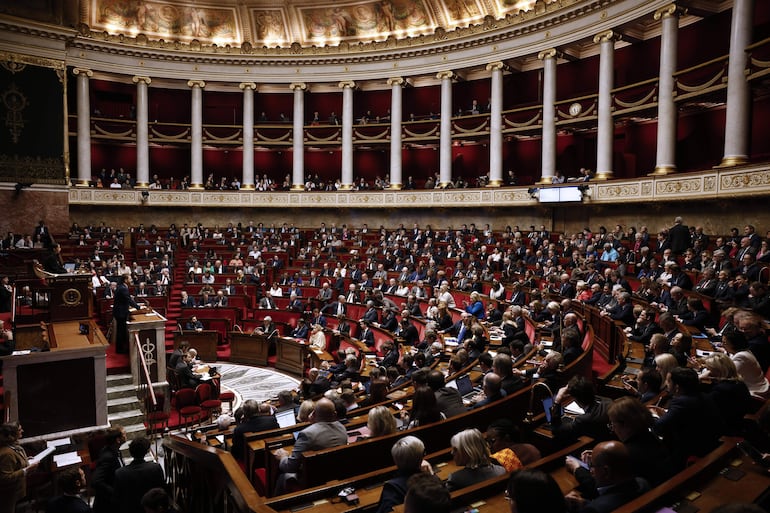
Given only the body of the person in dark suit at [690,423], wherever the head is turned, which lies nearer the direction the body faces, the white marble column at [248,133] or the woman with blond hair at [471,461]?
the white marble column

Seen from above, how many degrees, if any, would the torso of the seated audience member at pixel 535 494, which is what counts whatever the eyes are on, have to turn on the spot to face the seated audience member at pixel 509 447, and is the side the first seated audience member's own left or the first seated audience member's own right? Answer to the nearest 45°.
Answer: approximately 45° to the first seated audience member's own right

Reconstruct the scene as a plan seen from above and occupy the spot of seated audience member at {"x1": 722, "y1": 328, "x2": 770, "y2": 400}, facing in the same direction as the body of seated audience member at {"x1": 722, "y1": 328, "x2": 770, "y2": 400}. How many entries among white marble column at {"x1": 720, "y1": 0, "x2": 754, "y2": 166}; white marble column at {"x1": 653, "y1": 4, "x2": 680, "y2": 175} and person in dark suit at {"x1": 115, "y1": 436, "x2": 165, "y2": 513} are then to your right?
2

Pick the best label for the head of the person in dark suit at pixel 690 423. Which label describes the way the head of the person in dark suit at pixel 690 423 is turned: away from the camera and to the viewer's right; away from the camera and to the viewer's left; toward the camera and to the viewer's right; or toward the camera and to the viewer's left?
away from the camera and to the viewer's left

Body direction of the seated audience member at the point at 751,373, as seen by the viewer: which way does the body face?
to the viewer's left

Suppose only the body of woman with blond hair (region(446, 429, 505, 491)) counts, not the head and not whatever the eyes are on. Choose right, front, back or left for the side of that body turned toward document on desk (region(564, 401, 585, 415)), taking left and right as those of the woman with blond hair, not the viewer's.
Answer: right

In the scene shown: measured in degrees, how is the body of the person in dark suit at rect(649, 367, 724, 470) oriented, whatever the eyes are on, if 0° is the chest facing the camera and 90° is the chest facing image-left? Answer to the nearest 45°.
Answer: approximately 135°

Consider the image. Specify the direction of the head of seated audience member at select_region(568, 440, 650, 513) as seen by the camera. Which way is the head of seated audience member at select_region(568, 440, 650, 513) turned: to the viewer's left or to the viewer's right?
to the viewer's left

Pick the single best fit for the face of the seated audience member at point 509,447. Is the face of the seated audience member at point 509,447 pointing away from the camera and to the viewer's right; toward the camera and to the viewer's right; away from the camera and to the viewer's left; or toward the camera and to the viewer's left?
away from the camera and to the viewer's left

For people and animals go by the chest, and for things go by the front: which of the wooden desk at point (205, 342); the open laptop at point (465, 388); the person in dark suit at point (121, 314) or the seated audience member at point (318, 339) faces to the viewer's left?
the seated audience member

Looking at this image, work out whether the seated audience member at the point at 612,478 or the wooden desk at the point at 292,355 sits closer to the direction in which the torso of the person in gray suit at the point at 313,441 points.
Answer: the wooden desk

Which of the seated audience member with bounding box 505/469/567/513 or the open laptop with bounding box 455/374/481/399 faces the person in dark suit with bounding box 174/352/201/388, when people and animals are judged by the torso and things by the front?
the seated audience member

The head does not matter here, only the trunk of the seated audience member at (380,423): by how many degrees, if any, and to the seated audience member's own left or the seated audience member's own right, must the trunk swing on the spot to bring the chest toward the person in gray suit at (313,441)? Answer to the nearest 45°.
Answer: approximately 45° to the seated audience member's own left

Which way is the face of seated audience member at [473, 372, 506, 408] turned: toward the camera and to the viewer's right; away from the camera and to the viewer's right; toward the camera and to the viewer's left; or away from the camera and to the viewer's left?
away from the camera and to the viewer's left

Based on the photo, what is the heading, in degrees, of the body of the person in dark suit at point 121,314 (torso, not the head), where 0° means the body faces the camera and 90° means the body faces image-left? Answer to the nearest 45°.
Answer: approximately 270°

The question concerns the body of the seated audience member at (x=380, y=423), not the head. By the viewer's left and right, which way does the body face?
facing away from the viewer and to the left of the viewer
